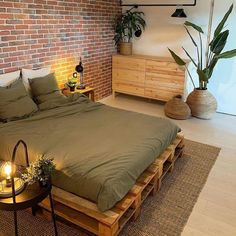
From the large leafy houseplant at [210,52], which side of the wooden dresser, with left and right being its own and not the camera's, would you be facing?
left

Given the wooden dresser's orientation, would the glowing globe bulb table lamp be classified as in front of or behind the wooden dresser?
in front

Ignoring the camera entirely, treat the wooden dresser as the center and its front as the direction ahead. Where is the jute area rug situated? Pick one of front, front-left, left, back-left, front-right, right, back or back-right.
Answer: front-left

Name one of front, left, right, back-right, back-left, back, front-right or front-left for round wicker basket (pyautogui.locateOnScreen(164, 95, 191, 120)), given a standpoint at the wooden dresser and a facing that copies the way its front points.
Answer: left

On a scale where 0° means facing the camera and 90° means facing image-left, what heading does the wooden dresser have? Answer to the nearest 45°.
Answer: approximately 45°

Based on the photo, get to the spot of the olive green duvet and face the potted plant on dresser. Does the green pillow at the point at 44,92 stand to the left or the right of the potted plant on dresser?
left

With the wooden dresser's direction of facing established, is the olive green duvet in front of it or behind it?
in front

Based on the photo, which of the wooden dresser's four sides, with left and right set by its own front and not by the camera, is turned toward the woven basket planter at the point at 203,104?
left
